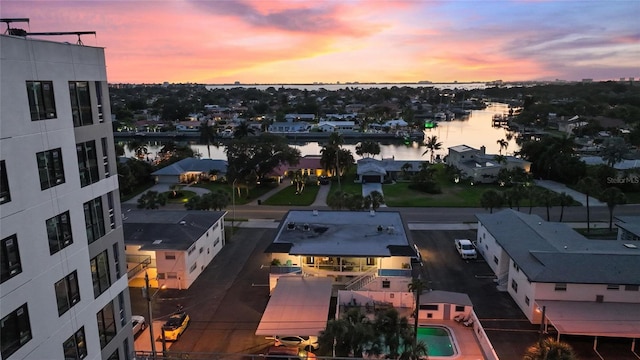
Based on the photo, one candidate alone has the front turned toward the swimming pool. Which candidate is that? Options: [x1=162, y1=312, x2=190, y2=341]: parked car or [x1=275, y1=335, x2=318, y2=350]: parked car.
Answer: [x1=275, y1=335, x2=318, y2=350]: parked car

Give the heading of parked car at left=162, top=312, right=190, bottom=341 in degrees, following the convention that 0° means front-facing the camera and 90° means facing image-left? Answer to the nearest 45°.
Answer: approximately 45°

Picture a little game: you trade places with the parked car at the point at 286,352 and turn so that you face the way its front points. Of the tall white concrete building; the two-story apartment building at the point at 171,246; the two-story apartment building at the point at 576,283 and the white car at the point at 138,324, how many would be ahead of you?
1

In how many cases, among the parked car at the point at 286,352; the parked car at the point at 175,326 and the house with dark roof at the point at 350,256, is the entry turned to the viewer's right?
1

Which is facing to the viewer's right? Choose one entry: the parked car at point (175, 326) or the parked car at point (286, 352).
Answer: the parked car at point (286, 352)

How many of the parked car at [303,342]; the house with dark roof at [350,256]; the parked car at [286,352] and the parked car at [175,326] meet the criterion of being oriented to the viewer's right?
2

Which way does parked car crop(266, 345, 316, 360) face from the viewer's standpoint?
to the viewer's right

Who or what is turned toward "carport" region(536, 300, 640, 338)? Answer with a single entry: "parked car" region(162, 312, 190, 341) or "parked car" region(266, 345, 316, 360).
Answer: "parked car" region(266, 345, 316, 360)

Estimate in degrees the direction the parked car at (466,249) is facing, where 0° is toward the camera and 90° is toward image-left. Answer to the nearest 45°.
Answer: approximately 315°

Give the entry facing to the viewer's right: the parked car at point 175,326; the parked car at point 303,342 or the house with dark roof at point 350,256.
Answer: the parked car at point 303,342

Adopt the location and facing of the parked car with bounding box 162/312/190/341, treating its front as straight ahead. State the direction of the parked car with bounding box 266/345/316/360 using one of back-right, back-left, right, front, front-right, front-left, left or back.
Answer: left

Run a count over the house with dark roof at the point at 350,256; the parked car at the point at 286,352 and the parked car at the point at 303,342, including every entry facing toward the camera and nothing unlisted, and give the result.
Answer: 1

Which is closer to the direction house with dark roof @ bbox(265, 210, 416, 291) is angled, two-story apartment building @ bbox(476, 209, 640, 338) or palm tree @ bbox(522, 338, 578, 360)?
the palm tree

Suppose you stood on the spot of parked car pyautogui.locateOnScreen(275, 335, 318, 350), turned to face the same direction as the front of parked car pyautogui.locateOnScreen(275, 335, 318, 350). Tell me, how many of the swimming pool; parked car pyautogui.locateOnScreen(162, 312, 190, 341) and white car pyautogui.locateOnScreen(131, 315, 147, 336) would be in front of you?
1

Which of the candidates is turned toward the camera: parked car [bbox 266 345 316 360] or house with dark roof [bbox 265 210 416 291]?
the house with dark roof

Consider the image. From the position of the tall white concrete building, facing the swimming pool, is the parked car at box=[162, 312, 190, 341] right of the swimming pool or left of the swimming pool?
left

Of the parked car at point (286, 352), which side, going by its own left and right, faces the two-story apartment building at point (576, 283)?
front

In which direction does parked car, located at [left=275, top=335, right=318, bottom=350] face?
to the viewer's right

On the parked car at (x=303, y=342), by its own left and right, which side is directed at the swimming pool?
front
